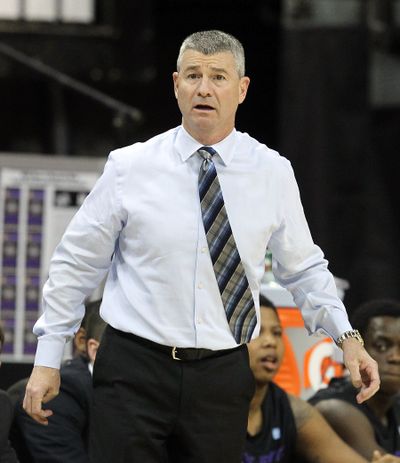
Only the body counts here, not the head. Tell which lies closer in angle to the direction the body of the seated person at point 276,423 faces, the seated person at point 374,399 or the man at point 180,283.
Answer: the man

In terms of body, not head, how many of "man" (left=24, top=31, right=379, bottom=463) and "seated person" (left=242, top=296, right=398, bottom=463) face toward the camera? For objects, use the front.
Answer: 2

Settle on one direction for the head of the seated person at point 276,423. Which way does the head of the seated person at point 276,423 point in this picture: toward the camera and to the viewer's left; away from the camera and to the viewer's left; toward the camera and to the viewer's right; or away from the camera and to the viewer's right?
toward the camera and to the viewer's right

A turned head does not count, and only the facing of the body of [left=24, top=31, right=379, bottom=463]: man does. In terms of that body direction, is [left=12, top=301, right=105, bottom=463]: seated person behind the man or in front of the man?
behind

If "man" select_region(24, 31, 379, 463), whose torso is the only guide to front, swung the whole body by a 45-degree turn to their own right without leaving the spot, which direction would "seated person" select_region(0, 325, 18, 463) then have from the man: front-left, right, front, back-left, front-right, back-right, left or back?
right

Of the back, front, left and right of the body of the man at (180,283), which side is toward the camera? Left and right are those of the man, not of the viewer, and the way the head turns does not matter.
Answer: front

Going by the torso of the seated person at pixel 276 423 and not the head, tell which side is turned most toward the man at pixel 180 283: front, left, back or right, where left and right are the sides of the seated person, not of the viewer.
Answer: front
